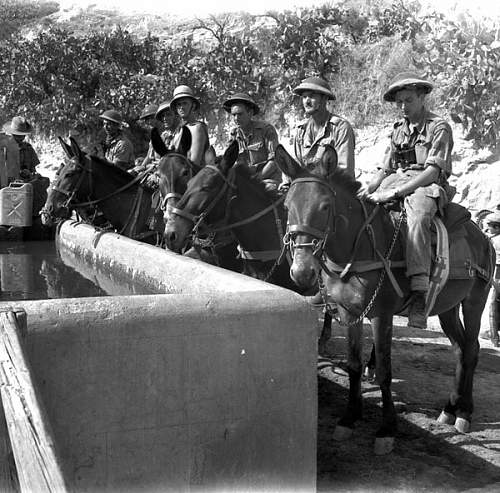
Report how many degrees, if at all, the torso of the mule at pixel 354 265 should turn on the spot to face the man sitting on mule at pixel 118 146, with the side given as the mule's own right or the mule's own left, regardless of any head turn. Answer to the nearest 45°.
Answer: approximately 90° to the mule's own right

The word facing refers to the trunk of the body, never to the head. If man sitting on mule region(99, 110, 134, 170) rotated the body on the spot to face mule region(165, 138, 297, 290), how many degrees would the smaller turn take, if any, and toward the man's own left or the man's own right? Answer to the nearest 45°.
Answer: approximately 45° to the man's own left

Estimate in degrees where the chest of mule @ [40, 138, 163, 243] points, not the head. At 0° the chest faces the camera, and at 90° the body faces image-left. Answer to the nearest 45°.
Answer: approximately 90°

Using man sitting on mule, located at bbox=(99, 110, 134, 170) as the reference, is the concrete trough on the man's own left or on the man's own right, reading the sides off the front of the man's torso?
on the man's own left

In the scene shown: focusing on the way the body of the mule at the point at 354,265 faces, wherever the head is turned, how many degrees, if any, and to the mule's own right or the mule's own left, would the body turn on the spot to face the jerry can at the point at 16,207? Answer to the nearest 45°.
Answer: approximately 90° to the mule's own right

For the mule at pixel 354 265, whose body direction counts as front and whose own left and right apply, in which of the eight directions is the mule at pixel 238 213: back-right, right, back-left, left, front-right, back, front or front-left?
right

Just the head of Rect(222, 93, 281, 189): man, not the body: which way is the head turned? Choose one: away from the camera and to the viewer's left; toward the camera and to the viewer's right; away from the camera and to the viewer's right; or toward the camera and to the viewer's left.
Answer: toward the camera and to the viewer's left

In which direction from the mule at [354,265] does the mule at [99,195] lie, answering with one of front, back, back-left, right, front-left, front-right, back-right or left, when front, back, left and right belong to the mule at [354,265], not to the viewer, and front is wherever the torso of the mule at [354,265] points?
right

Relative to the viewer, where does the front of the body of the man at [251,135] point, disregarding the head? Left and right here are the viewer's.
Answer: facing the viewer and to the left of the viewer
